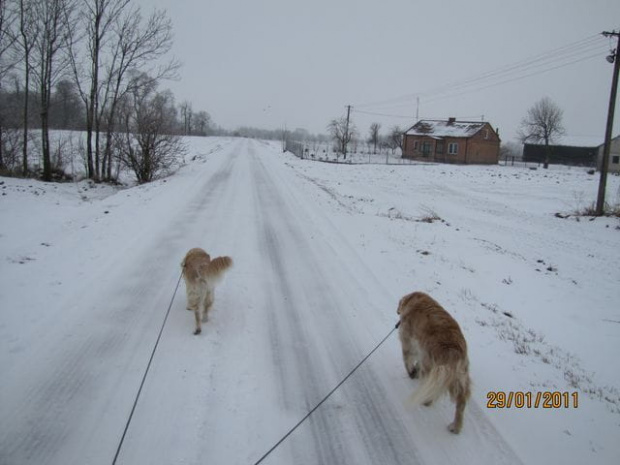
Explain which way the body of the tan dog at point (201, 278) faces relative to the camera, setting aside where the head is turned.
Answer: away from the camera

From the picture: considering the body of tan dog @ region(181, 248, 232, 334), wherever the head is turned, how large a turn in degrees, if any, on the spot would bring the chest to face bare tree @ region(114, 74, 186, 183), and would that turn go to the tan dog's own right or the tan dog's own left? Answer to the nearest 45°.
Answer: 0° — it already faces it

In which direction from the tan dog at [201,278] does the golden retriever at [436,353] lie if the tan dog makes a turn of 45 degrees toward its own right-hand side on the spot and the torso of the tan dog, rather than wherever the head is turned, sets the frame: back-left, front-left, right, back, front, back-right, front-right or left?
right
